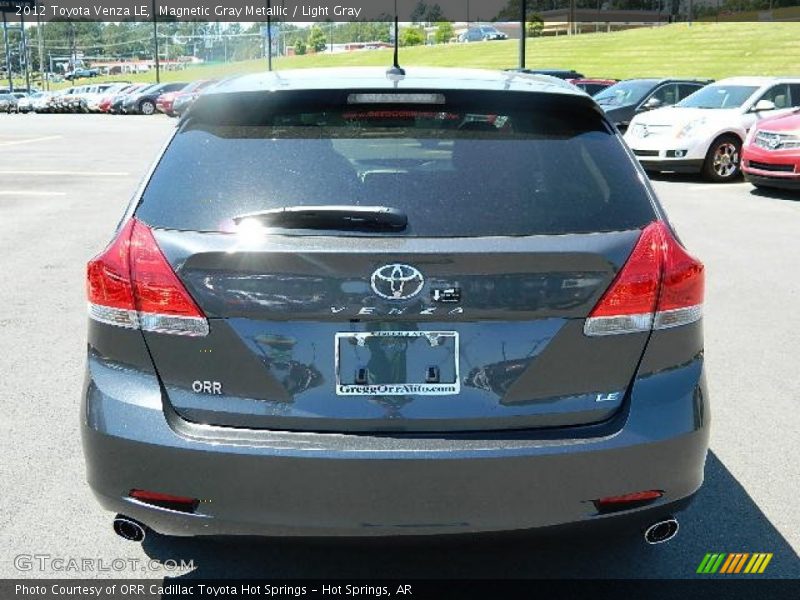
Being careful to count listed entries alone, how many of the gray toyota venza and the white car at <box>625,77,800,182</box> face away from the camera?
1

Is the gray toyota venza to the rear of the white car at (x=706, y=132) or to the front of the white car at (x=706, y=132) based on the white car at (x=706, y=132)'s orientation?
to the front

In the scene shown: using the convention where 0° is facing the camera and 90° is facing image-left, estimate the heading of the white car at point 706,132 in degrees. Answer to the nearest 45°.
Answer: approximately 45°

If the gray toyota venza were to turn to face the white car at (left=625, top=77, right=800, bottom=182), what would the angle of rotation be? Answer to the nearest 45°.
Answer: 0° — it already faces it

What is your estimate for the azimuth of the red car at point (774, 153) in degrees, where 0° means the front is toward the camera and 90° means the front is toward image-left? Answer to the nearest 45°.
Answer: approximately 45°

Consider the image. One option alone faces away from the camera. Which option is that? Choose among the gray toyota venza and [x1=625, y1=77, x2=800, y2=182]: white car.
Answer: the gray toyota venza

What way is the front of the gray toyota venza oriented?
away from the camera

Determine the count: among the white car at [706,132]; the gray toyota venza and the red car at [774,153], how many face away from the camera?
1

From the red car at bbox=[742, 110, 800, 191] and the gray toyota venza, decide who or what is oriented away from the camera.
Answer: the gray toyota venza

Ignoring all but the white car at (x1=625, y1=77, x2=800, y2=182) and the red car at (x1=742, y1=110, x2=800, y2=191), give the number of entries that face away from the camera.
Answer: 0

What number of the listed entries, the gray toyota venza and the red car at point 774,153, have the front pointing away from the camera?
1

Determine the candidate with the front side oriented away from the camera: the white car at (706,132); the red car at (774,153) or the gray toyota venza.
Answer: the gray toyota venza

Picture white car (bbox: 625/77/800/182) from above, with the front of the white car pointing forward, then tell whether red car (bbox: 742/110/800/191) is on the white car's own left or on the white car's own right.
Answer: on the white car's own left
